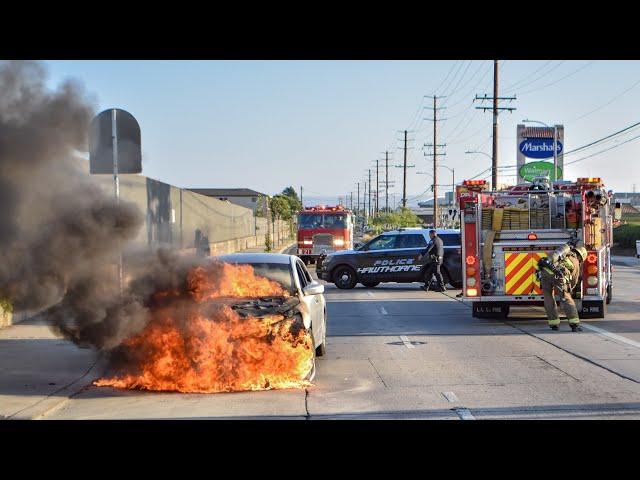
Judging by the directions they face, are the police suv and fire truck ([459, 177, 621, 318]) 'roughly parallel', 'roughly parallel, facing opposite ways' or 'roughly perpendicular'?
roughly perpendicular

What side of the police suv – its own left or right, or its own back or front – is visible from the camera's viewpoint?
left

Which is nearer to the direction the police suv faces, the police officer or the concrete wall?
the concrete wall

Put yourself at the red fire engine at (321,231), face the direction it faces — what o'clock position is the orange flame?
The orange flame is roughly at 12 o'clock from the red fire engine.

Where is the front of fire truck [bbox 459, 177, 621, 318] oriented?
away from the camera

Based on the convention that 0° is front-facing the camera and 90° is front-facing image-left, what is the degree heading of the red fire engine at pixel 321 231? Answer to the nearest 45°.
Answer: approximately 0°

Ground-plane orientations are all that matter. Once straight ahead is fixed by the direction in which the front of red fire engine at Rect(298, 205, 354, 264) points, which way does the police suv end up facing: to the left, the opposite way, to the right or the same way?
to the right

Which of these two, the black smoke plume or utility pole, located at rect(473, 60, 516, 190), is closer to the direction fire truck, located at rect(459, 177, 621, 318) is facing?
the utility pole
